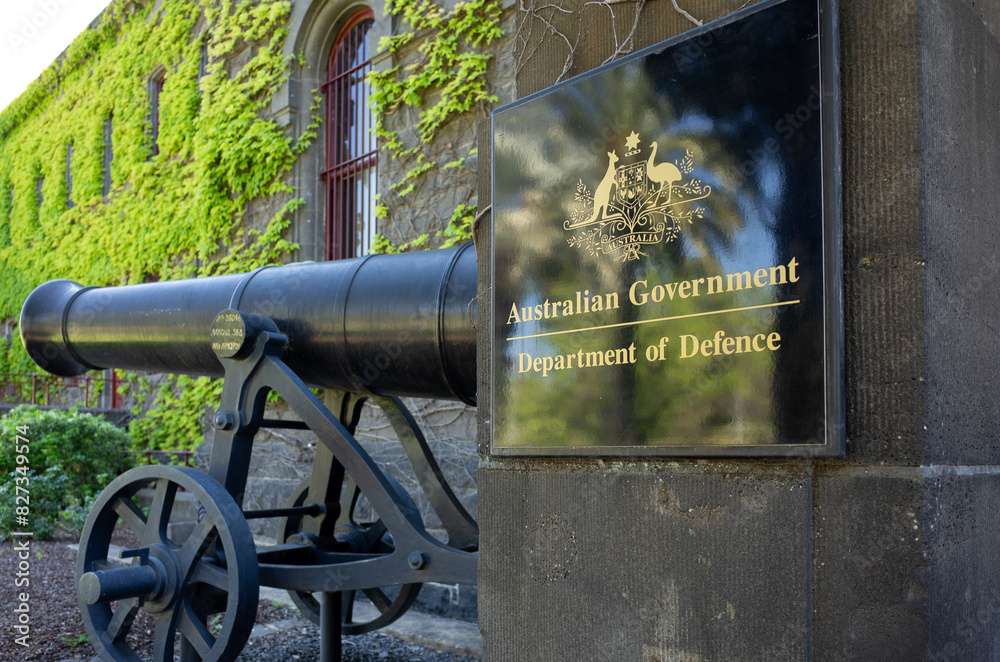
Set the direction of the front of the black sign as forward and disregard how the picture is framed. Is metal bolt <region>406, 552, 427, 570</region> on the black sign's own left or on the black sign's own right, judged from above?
on the black sign's own right

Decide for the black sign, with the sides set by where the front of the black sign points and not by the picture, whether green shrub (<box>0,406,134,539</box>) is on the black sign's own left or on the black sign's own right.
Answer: on the black sign's own right

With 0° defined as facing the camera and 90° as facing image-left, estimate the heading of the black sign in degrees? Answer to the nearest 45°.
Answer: approximately 45°
